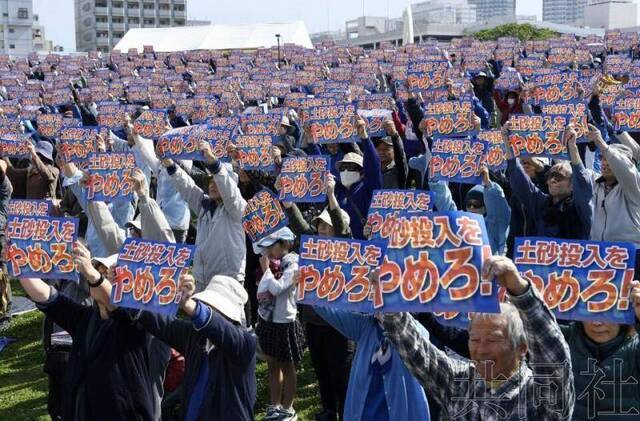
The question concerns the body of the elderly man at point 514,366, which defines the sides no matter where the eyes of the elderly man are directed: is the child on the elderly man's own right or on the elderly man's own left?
on the elderly man's own right

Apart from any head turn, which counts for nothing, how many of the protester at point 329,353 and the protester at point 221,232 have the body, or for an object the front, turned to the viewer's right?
0

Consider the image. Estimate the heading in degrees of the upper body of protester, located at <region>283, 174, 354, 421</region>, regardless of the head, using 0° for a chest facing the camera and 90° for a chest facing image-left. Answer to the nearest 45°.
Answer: approximately 45°

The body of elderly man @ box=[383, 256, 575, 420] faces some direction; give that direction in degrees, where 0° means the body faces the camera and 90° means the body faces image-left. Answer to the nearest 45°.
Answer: approximately 45°

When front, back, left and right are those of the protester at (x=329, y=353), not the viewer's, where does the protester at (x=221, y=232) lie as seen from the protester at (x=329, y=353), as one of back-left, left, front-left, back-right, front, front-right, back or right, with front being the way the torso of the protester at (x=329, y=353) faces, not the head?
right

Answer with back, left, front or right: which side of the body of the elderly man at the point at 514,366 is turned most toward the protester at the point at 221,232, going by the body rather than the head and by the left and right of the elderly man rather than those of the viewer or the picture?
right

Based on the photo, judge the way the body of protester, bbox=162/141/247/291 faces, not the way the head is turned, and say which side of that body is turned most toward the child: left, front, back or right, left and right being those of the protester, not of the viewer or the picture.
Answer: left

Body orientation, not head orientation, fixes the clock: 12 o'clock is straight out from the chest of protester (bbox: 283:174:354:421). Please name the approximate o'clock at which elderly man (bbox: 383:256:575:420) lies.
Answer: The elderly man is roughly at 10 o'clock from the protester.

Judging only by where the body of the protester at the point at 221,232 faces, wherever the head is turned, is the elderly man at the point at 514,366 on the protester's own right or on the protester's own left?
on the protester's own left
